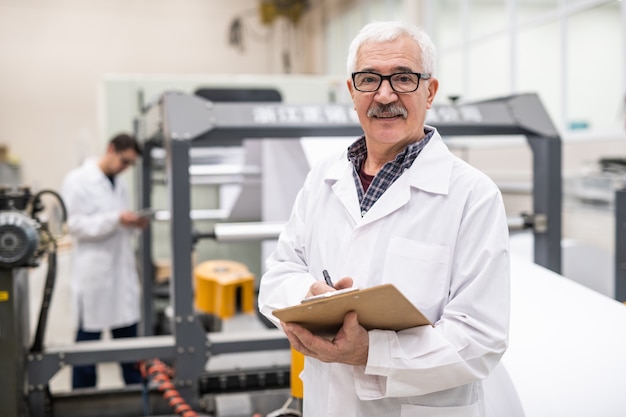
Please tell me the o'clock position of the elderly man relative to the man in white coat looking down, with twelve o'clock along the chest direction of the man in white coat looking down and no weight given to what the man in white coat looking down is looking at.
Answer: The elderly man is roughly at 1 o'clock from the man in white coat looking down.

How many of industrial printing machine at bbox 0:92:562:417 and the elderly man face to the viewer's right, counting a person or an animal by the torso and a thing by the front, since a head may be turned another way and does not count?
0

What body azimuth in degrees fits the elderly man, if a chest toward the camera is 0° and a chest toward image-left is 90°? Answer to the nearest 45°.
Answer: approximately 45°

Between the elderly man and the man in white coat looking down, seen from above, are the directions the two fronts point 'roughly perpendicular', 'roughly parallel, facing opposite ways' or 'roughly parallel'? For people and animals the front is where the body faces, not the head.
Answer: roughly perpendicular

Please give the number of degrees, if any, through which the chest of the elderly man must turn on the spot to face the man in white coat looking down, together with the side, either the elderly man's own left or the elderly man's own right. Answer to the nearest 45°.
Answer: approximately 90° to the elderly man's own right

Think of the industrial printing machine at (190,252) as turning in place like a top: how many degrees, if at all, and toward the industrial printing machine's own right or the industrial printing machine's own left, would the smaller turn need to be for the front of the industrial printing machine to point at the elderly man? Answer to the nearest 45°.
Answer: approximately 45° to the industrial printing machine's own left
